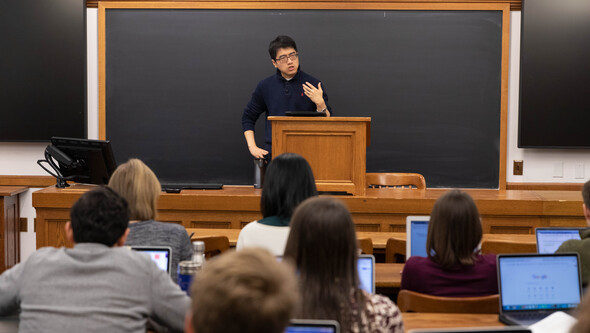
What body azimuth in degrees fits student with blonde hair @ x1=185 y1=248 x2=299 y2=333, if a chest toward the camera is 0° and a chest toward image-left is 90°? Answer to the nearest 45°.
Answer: approximately 180°

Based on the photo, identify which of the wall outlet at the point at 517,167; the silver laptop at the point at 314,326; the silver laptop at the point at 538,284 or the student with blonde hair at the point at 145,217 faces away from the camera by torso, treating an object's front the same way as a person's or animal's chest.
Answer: the student with blonde hair

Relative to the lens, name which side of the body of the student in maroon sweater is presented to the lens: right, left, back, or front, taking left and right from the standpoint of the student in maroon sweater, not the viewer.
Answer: back

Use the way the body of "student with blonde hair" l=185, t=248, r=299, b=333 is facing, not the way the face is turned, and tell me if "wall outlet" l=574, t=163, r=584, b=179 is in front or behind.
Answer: in front

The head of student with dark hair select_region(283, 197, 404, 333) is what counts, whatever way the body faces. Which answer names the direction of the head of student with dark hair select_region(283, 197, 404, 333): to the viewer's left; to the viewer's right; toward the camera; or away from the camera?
away from the camera

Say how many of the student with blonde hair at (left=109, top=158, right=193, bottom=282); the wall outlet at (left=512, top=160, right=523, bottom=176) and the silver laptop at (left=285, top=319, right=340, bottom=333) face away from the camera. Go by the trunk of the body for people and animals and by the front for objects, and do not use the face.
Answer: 1

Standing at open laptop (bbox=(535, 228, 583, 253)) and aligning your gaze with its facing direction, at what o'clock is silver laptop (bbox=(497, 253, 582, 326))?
The silver laptop is roughly at 12 o'clock from the open laptop.

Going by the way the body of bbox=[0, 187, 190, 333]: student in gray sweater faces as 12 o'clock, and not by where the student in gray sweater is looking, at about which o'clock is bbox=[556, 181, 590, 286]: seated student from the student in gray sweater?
The seated student is roughly at 3 o'clock from the student in gray sweater.

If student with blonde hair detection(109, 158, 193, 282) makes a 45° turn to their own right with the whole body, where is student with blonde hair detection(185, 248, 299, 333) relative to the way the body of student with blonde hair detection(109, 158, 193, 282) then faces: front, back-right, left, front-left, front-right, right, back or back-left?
back-right

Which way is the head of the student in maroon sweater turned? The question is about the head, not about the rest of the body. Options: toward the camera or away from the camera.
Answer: away from the camera

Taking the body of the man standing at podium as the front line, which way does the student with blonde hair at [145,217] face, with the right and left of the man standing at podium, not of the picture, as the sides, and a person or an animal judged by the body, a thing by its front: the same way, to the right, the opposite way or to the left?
the opposite way
